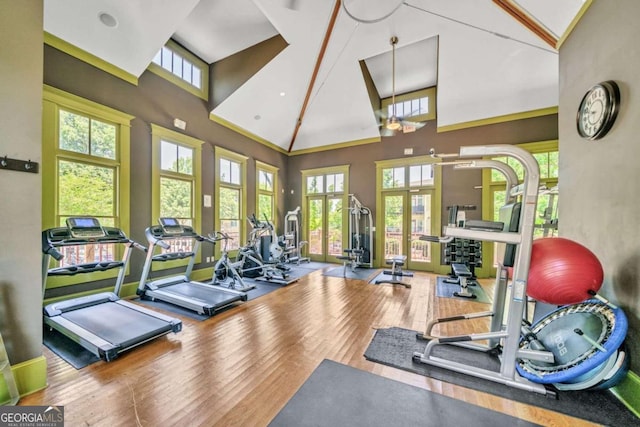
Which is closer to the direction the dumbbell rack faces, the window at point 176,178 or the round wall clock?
the round wall clock

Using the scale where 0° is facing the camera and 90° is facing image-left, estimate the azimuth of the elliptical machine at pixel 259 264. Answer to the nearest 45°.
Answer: approximately 135°

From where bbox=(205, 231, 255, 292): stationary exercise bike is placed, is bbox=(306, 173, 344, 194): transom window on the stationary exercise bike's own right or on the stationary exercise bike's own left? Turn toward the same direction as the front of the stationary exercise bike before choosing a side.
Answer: on the stationary exercise bike's own right

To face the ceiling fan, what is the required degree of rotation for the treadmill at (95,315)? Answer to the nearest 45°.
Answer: approximately 135° to its right

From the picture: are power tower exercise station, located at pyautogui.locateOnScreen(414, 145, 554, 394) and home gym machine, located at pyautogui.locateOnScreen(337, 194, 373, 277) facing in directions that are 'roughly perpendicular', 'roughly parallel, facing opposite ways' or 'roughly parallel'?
roughly perpendicular

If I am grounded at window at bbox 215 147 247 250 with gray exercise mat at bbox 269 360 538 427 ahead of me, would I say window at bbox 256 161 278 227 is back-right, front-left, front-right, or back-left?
back-left

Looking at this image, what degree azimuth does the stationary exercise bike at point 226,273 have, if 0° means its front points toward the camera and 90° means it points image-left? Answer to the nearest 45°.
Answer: approximately 135°

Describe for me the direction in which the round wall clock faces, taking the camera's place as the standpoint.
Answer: facing the viewer and to the left of the viewer

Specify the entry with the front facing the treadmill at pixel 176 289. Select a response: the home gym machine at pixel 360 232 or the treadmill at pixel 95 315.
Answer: the home gym machine

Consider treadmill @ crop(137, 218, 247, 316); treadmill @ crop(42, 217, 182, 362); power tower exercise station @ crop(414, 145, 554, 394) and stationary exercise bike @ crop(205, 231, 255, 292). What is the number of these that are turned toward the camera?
0

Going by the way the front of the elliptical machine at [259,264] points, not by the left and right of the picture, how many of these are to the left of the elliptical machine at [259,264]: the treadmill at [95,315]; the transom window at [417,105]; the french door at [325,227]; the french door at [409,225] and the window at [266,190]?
1

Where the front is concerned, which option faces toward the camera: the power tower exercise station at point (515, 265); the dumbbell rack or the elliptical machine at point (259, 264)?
the dumbbell rack

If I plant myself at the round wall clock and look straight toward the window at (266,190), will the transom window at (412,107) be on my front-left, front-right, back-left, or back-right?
front-right

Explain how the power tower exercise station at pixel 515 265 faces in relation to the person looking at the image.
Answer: facing to the left of the viewer

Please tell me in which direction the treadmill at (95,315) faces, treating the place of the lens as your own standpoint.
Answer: facing away from the viewer and to the left of the viewer

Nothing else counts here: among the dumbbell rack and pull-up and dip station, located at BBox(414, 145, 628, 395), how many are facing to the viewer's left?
1

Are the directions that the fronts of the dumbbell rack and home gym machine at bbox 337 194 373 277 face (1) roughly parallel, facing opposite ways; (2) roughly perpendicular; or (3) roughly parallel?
roughly parallel

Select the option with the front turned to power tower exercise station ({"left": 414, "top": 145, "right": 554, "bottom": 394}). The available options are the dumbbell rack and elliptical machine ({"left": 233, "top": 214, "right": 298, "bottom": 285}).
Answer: the dumbbell rack

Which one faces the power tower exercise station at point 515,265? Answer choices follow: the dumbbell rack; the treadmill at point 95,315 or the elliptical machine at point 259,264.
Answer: the dumbbell rack

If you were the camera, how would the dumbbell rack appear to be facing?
facing the viewer
